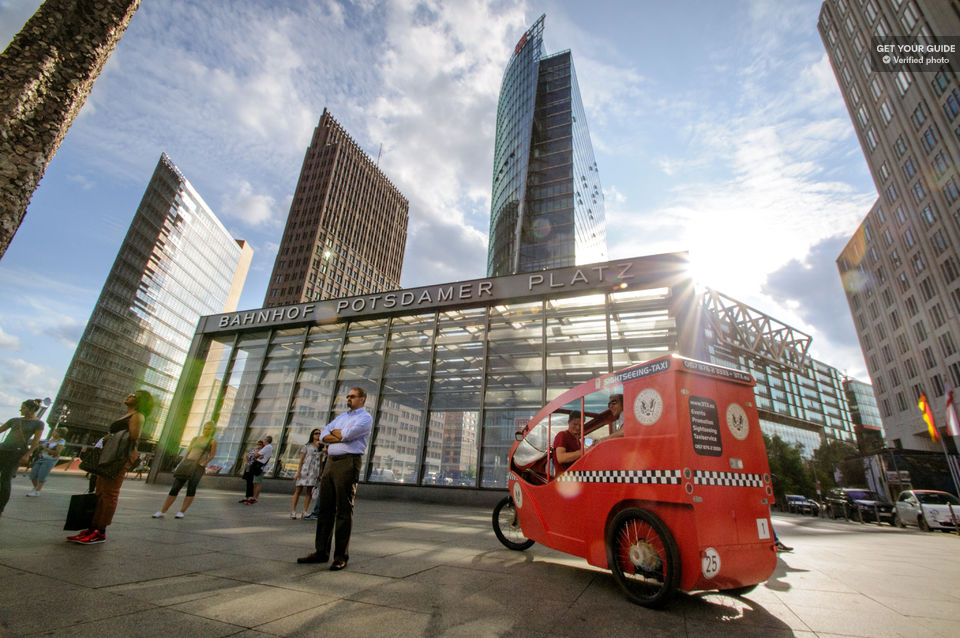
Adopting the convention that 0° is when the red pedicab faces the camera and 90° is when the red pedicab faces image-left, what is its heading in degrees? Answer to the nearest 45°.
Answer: approximately 135°

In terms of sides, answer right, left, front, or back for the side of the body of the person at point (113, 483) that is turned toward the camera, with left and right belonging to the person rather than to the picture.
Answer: left

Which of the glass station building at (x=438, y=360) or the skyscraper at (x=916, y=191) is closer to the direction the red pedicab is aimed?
the glass station building

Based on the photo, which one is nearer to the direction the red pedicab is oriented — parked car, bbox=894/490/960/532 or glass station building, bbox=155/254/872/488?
the glass station building

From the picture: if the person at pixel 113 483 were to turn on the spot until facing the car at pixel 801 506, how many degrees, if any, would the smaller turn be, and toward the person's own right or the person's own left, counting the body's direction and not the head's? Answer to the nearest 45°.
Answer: approximately 180°

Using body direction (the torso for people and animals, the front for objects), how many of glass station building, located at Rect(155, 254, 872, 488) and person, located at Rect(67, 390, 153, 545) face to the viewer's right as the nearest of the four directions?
0

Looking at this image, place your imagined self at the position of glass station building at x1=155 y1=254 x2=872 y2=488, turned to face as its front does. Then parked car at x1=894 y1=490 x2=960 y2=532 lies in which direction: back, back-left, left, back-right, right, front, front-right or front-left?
back-left

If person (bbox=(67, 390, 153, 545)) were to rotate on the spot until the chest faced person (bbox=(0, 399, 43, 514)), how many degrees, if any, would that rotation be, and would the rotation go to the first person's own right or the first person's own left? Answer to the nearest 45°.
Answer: approximately 45° to the first person's own right

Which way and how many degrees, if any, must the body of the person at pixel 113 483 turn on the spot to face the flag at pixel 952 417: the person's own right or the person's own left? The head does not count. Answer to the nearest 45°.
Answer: approximately 180°

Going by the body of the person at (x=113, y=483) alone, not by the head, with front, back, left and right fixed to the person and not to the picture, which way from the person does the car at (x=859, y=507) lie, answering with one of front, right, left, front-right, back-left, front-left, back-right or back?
back
